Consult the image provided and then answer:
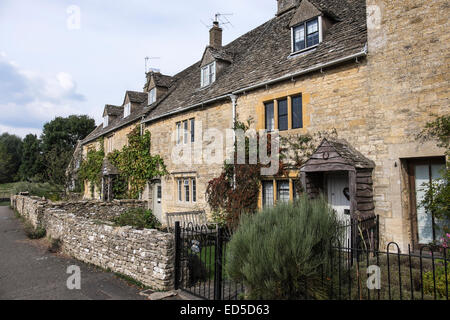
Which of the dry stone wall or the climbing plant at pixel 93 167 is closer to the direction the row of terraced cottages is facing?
the dry stone wall

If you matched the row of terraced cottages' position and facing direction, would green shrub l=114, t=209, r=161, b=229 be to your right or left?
on your right

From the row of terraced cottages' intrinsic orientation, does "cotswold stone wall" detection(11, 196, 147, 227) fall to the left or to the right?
on its right

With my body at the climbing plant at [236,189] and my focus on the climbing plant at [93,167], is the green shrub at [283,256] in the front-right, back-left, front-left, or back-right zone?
back-left

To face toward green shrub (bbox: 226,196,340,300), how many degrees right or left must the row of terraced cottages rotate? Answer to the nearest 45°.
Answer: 0° — it already faces it

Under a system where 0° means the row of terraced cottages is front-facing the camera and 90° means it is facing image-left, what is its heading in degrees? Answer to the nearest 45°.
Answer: approximately 45°

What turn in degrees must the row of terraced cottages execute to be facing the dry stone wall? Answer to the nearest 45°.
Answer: approximately 45° to its right

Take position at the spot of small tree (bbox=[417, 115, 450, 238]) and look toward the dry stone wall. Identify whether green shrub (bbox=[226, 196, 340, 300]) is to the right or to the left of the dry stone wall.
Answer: left

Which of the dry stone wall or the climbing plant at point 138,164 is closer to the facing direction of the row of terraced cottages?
the dry stone wall
